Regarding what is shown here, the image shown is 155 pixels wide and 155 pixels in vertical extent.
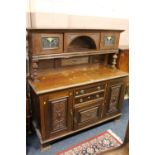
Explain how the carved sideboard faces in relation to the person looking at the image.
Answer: facing the viewer and to the right of the viewer
